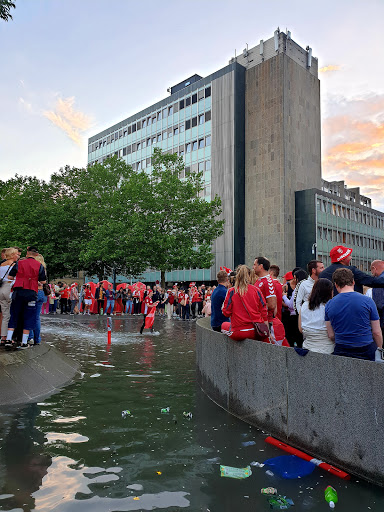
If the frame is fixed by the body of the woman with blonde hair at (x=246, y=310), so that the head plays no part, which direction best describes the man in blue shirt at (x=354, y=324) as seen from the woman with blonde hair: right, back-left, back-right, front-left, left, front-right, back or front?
back-right

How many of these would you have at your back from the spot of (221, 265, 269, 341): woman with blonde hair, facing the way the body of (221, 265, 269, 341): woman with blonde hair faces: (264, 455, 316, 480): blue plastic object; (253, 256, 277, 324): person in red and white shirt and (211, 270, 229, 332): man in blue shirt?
1

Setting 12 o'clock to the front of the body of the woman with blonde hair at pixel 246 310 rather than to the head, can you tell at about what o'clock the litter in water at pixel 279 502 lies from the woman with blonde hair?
The litter in water is roughly at 6 o'clock from the woman with blonde hair.

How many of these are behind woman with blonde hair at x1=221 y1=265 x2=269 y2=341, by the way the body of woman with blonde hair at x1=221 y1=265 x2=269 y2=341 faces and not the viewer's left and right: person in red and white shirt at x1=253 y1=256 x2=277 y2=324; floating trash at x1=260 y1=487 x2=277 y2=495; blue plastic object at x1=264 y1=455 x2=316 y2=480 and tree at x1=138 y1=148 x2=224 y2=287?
2

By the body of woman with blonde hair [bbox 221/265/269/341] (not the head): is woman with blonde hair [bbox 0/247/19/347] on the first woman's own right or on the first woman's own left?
on the first woman's own left

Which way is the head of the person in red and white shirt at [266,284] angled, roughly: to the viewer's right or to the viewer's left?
to the viewer's left

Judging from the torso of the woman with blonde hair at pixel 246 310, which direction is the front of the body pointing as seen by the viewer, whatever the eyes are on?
away from the camera

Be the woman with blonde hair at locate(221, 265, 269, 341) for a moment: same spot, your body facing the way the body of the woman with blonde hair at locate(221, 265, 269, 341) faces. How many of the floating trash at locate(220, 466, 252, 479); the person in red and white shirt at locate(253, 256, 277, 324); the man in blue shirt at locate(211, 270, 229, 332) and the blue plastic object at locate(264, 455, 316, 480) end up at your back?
2

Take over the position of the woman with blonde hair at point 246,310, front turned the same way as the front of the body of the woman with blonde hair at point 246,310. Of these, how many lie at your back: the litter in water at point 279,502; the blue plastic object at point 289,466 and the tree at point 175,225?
2
